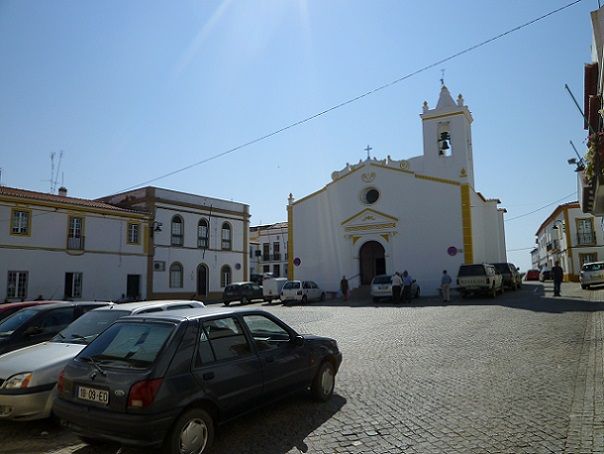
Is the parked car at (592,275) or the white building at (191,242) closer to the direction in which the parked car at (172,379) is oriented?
the parked car

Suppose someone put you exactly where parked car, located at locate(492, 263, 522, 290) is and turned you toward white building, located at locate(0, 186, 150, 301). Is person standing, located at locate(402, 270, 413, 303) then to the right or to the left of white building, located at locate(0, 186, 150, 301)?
left

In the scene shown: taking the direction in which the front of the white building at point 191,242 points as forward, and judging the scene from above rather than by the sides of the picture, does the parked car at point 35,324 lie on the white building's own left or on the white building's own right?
on the white building's own right

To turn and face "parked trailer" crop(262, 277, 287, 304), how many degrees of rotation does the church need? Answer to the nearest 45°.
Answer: approximately 90° to its right

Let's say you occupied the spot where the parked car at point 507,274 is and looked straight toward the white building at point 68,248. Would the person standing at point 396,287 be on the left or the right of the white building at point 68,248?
left

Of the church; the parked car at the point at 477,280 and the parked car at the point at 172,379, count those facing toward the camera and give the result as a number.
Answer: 1

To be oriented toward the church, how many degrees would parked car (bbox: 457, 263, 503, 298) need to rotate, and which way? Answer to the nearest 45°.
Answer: approximately 90° to its left

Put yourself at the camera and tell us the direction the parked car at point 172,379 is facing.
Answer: facing away from the viewer and to the right of the viewer

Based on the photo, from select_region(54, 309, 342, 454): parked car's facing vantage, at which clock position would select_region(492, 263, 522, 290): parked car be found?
select_region(492, 263, 522, 290): parked car is roughly at 12 o'clock from select_region(54, 309, 342, 454): parked car.

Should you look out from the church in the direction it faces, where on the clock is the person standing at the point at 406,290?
The person standing is roughly at 12 o'clock from the church.

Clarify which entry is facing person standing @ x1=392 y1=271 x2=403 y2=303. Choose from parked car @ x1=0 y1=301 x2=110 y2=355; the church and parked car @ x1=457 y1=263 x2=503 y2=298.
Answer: the church

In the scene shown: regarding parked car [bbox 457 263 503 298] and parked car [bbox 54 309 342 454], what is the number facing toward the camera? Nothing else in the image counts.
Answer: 0

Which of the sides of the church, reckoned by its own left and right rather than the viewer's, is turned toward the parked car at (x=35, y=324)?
front

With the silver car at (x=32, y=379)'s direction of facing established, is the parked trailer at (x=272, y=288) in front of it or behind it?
behind
